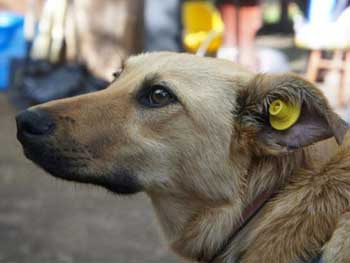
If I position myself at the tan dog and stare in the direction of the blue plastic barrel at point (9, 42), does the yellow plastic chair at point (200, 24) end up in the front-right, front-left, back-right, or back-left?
front-right

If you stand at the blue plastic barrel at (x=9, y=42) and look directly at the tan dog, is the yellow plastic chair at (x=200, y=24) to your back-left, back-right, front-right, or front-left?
front-left

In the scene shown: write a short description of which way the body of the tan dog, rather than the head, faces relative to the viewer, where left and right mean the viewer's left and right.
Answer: facing to the left of the viewer

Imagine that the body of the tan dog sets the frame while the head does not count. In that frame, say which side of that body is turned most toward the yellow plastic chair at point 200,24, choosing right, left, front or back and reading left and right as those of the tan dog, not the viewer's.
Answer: right

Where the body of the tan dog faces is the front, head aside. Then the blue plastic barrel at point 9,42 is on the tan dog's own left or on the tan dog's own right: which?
on the tan dog's own right

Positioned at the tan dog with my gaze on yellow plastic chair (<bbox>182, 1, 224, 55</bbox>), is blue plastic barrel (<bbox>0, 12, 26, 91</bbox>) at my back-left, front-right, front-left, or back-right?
front-left
